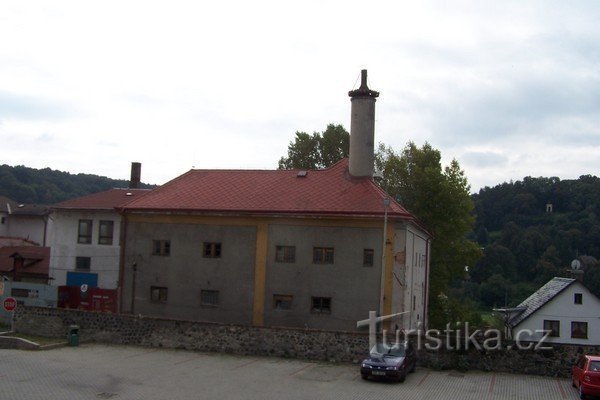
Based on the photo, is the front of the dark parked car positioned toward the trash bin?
no

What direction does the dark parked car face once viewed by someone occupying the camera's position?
facing the viewer and to the left of the viewer

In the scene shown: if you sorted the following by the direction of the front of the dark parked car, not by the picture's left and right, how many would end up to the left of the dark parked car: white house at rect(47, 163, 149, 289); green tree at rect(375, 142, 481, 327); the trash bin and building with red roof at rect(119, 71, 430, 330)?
0

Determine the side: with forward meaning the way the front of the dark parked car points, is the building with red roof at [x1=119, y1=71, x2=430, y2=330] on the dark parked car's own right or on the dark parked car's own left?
on the dark parked car's own right

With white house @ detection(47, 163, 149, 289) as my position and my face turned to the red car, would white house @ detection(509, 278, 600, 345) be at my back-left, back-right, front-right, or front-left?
front-left

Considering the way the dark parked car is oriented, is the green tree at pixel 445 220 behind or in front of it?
behind

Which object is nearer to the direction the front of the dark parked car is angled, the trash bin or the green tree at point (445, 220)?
the trash bin

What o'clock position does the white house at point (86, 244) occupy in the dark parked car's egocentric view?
The white house is roughly at 3 o'clock from the dark parked car.

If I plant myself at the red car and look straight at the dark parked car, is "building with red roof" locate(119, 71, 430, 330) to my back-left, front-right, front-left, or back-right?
front-right

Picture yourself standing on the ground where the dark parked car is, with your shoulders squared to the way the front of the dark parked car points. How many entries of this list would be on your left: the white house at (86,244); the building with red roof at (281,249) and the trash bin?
0

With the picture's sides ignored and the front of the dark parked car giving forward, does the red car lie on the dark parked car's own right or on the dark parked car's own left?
on the dark parked car's own left

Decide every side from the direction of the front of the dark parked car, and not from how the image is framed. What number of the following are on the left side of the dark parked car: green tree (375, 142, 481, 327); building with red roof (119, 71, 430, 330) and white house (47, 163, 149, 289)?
0
